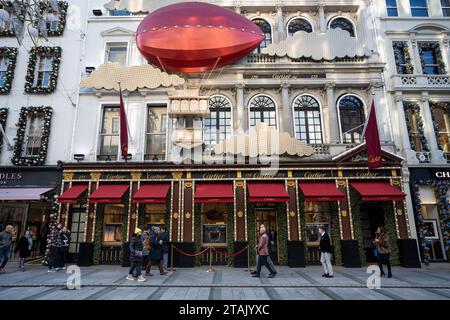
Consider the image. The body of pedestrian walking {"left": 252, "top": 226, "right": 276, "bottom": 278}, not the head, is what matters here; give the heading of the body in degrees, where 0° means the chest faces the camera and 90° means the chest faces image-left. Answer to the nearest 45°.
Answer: approximately 90°

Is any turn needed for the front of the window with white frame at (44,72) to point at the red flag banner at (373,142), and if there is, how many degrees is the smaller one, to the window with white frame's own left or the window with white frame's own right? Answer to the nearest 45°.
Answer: approximately 45° to the window with white frame's own left
